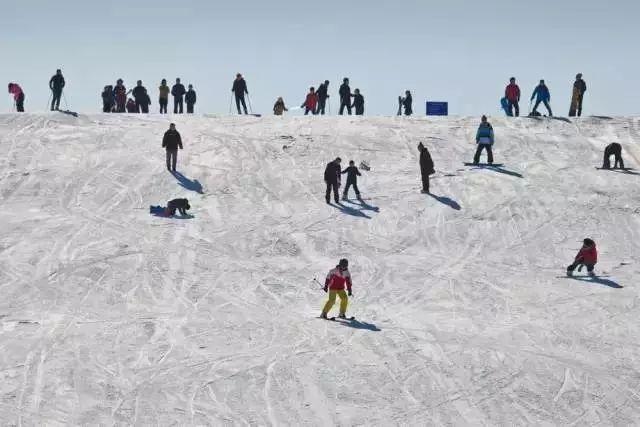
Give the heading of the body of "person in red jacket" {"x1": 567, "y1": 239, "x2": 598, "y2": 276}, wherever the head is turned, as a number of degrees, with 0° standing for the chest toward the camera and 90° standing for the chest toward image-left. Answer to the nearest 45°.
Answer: approximately 45°

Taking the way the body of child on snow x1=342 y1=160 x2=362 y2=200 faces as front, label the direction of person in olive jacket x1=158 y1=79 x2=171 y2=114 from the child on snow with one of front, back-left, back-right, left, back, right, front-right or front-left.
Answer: back-right

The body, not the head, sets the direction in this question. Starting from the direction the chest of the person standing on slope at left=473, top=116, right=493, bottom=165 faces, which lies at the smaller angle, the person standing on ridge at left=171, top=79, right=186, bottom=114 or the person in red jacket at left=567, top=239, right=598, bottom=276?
the person in red jacket

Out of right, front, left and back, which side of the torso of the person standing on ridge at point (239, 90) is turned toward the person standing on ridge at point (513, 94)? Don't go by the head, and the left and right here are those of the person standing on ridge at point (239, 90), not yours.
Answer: left

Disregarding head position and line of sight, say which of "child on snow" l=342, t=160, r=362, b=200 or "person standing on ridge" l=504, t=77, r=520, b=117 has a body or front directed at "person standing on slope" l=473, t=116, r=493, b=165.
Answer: "person standing on ridge" l=504, t=77, r=520, b=117

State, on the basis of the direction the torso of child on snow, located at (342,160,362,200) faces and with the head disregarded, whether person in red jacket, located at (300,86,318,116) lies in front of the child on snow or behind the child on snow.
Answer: behind

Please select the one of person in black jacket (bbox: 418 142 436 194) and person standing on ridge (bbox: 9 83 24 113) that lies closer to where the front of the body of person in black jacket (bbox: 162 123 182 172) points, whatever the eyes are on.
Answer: the person in black jacket

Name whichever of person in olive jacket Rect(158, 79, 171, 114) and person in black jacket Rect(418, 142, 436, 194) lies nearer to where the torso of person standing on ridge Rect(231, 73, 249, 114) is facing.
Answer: the person in black jacket

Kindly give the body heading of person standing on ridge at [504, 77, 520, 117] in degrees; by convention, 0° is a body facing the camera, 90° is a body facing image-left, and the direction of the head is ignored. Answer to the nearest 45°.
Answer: approximately 0°

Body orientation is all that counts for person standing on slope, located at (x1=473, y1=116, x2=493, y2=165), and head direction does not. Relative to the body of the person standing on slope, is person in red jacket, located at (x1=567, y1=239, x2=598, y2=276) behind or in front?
in front
